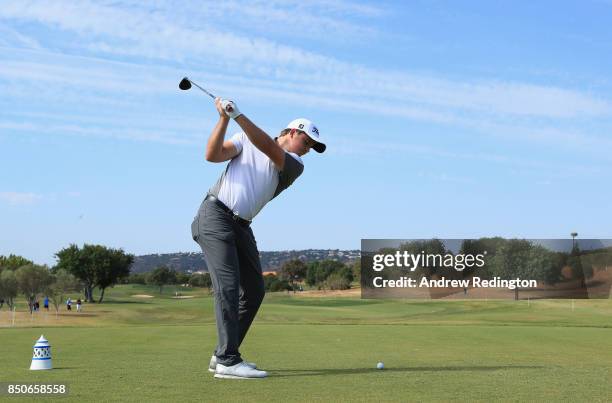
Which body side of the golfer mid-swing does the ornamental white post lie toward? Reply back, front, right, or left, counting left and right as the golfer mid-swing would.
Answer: back

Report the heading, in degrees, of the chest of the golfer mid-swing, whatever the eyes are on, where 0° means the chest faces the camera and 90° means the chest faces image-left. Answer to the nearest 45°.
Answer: approximately 315°
